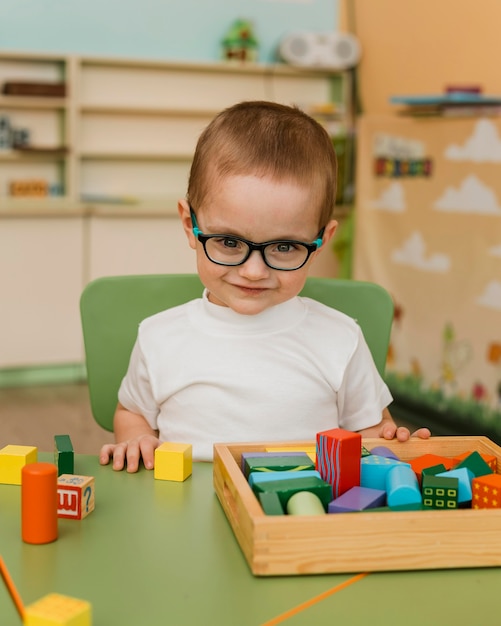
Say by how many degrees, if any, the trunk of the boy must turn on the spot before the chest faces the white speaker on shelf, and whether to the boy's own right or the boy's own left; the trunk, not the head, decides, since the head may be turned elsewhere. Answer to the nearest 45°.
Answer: approximately 180°

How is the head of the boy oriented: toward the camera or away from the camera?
toward the camera

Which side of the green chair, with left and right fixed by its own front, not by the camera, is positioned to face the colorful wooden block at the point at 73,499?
front

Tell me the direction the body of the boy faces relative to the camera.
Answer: toward the camera

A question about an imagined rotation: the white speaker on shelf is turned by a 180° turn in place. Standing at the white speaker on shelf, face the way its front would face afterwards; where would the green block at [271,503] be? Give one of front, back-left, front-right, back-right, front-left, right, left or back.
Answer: back

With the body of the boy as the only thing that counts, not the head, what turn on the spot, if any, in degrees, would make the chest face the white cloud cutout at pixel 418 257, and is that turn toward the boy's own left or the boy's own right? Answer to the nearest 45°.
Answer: approximately 180°

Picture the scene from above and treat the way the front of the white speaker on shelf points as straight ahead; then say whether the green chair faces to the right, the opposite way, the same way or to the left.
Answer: the same way

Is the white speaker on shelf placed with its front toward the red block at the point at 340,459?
yes

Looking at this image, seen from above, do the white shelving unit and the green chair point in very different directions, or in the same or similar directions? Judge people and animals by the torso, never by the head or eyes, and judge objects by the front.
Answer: same or similar directions

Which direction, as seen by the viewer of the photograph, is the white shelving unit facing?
facing the viewer

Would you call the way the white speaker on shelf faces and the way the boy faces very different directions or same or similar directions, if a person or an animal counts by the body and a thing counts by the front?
same or similar directions

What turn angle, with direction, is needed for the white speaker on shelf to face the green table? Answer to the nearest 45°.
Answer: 0° — it already faces it

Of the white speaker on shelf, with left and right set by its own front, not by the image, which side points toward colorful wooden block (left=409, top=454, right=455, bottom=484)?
front
